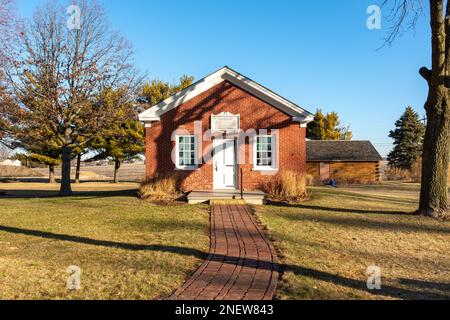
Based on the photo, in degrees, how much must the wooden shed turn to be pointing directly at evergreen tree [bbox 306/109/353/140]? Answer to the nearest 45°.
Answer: approximately 180°

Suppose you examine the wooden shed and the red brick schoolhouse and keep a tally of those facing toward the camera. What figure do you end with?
2

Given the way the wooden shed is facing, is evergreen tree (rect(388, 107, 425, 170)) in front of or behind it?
behind

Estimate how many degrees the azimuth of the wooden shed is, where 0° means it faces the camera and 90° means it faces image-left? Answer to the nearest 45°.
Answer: approximately 0°

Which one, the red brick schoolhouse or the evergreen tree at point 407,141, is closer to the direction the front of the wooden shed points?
the red brick schoolhouse

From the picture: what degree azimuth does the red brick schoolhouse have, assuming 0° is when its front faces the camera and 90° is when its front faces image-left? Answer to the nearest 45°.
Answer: approximately 0°

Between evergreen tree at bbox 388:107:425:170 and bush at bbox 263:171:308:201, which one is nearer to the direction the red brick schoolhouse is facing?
the bush

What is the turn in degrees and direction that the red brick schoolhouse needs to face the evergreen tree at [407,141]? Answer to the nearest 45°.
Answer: approximately 135° to its left

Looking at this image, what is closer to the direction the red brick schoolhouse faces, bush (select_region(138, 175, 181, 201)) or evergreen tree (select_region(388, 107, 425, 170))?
the bush

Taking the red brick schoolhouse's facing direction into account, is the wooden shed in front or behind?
behind
